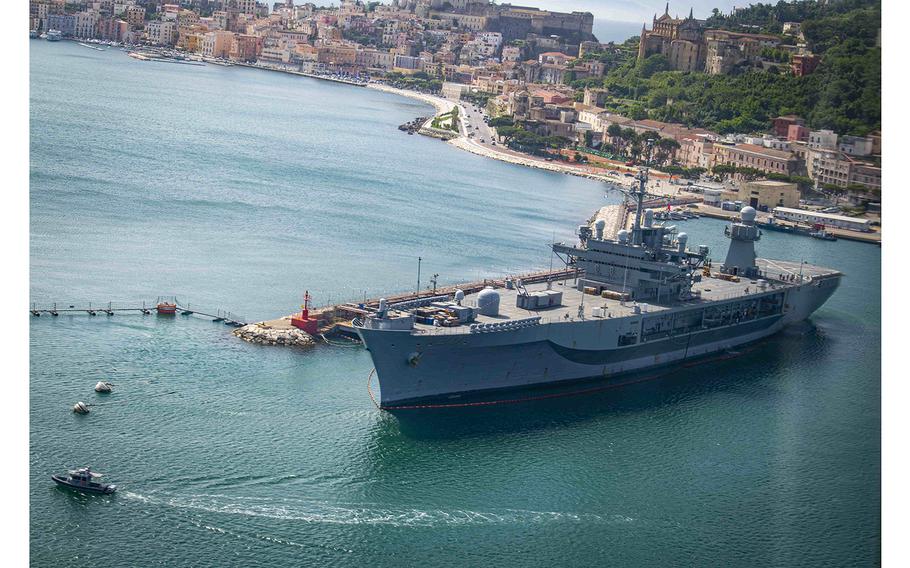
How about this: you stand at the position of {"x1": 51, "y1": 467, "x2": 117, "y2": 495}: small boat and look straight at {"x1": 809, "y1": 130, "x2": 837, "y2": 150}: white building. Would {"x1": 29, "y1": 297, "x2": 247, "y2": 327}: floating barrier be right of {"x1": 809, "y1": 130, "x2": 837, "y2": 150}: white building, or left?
left

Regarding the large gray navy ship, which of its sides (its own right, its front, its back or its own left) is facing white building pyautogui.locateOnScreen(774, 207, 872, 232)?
back

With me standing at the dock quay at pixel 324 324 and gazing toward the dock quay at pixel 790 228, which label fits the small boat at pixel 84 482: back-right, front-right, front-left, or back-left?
back-right

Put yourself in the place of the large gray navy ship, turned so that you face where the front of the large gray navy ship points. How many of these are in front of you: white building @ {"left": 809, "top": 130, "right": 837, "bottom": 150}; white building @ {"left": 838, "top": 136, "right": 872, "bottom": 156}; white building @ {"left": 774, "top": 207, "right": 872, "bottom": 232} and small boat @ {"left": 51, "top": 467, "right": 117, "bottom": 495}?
1

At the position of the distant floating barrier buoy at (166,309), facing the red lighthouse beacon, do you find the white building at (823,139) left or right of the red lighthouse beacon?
left

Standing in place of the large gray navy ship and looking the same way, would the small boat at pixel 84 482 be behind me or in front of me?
in front

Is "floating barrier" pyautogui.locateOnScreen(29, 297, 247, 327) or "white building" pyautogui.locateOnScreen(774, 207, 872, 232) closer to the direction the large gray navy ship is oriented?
the floating barrier

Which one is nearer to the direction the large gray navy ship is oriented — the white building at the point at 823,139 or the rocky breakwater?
the rocky breakwater

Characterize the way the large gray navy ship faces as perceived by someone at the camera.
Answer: facing the viewer and to the left of the viewer

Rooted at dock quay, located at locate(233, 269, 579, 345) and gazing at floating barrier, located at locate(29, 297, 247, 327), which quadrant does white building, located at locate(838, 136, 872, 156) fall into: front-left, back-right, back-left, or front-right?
back-right

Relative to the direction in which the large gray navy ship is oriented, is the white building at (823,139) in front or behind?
behind

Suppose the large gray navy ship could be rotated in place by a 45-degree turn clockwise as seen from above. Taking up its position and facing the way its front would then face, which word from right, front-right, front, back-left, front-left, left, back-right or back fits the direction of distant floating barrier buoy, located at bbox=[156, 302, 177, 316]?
front

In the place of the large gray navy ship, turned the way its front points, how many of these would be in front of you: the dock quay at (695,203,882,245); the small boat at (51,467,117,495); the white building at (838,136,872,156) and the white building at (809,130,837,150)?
1
